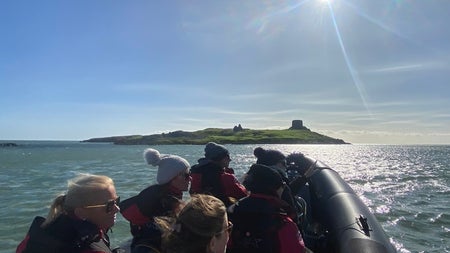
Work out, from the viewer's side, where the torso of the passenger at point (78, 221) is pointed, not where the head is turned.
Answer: to the viewer's right

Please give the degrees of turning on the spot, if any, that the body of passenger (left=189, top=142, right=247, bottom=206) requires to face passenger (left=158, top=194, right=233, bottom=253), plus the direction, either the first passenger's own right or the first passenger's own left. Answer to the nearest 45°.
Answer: approximately 135° to the first passenger's own right

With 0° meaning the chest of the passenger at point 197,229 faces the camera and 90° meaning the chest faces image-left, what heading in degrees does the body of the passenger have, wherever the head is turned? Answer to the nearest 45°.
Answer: approximately 225°

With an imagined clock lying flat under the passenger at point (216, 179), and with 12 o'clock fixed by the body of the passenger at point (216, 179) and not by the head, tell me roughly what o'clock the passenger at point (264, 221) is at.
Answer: the passenger at point (264, 221) is roughly at 4 o'clock from the passenger at point (216, 179).

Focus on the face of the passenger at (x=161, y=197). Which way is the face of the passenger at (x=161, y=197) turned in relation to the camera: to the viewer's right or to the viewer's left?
to the viewer's right

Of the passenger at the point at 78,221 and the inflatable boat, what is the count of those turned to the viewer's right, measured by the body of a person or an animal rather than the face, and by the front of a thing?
1

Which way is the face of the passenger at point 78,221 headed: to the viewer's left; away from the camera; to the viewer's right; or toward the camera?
to the viewer's right

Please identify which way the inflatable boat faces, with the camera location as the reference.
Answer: facing away from the viewer
